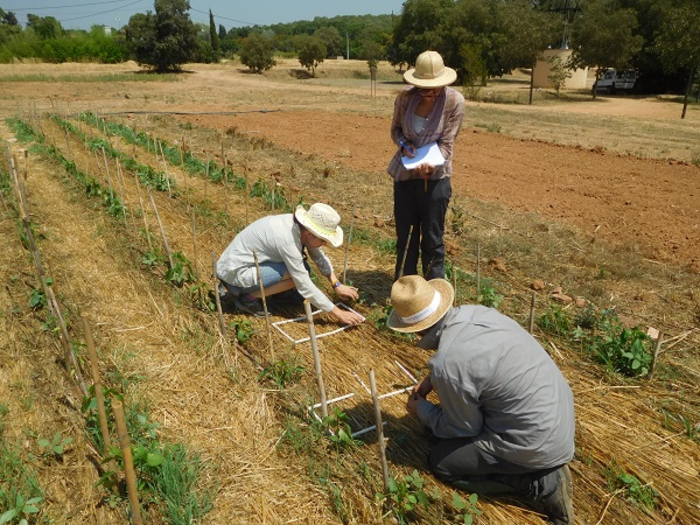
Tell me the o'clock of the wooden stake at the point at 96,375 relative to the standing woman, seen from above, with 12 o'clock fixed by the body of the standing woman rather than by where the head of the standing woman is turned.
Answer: The wooden stake is roughly at 1 o'clock from the standing woman.

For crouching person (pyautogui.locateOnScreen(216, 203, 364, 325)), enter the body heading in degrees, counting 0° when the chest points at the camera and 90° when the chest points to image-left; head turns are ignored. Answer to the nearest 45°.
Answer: approximately 270°

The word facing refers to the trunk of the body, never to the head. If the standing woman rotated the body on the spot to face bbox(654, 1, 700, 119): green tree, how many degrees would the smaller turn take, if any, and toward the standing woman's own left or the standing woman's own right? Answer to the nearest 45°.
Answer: approximately 135° to the standing woman's own left

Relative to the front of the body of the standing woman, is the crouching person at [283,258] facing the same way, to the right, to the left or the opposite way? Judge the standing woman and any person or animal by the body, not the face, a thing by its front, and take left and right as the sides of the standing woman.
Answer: to the left

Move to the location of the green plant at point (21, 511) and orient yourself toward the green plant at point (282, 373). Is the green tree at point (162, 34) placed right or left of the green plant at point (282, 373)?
left

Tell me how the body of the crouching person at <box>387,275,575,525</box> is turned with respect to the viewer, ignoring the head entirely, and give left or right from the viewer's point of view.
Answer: facing to the left of the viewer

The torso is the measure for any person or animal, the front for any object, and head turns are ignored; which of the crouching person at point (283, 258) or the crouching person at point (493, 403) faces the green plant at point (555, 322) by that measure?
the crouching person at point (283, 258)

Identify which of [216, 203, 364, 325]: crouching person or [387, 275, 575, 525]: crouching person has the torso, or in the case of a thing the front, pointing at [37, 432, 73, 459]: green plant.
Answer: [387, 275, 575, 525]: crouching person

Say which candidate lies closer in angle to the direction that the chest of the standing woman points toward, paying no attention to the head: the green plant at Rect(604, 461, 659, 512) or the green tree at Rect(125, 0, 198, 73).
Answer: the green plant

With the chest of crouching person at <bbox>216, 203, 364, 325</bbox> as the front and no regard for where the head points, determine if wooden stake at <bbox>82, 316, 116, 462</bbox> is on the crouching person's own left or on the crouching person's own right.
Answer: on the crouching person's own right
